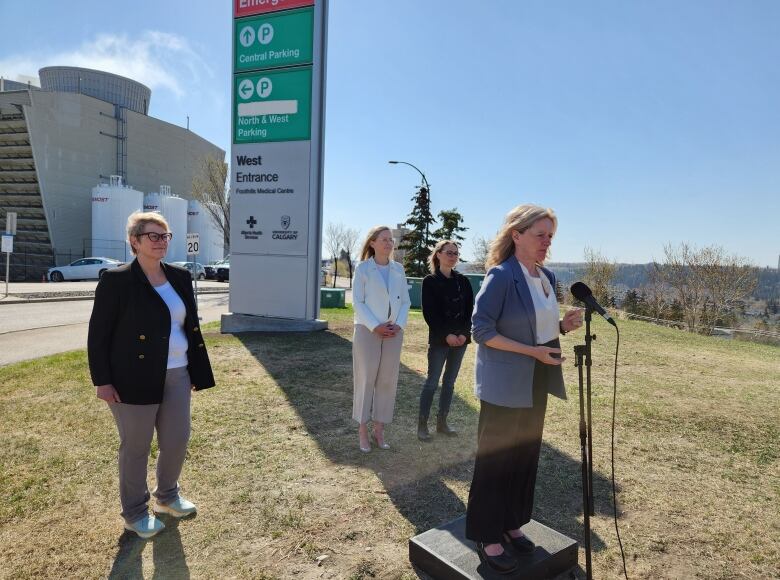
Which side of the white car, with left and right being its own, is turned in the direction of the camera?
left

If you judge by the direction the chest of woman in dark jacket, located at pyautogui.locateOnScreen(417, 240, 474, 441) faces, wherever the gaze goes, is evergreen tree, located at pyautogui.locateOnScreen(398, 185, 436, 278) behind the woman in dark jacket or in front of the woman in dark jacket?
behind

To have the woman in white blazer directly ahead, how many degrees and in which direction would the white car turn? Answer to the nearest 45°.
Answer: approximately 90° to its left

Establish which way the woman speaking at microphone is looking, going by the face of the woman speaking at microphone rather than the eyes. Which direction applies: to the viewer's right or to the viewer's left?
to the viewer's right

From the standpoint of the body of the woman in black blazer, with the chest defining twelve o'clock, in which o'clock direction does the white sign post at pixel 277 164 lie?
The white sign post is roughly at 8 o'clock from the woman in black blazer.

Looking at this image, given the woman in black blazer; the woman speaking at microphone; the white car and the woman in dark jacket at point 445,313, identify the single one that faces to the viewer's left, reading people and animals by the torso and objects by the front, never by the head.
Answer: the white car

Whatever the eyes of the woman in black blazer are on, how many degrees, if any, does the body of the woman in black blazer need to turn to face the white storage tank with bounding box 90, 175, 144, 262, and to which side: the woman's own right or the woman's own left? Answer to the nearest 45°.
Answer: approximately 135° to the woman's own left

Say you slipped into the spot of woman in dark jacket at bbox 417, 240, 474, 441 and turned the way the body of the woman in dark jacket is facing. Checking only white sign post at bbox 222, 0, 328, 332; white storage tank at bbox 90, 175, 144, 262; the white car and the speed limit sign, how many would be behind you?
4

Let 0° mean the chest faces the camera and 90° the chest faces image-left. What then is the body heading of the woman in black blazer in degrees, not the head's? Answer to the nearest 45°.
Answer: approximately 315°

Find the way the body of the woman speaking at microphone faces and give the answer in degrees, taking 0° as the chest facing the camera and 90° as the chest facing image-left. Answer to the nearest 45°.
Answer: approximately 315°
